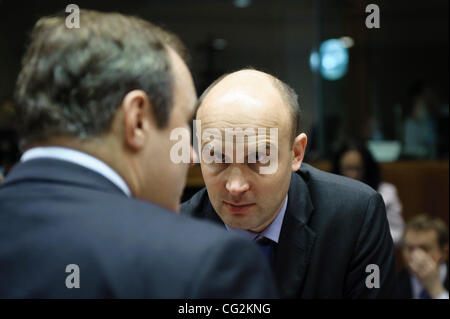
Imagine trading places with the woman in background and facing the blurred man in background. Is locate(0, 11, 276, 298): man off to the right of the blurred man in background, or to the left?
right

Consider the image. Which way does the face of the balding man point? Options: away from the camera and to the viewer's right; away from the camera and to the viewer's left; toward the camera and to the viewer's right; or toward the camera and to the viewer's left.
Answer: toward the camera and to the viewer's left

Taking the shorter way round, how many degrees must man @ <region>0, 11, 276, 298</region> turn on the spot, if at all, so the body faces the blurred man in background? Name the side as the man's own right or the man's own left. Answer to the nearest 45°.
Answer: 0° — they already face them

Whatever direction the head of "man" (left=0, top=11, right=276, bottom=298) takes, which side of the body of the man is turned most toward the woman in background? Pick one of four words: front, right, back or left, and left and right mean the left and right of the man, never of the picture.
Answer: front

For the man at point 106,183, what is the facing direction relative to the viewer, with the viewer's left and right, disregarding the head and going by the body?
facing away from the viewer and to the right of the viewer

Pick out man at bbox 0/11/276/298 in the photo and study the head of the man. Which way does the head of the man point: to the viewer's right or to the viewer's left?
to the viewer's right

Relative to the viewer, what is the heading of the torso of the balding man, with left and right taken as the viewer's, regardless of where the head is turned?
facing the viewer and to the left of the viewer

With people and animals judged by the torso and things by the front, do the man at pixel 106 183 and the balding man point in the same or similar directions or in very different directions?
very different directions
